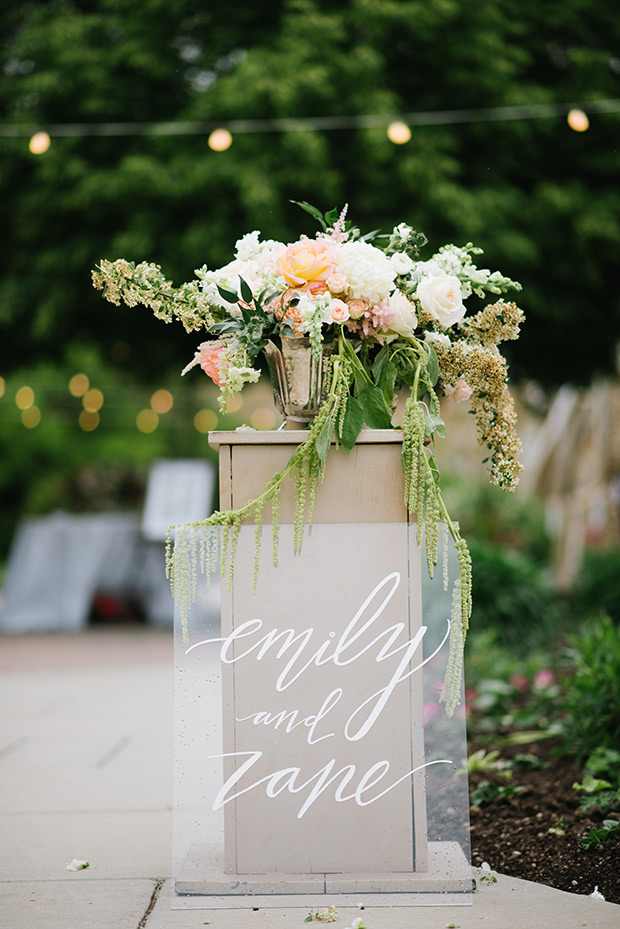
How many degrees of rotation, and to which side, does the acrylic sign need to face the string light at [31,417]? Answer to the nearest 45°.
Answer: approximately 180°

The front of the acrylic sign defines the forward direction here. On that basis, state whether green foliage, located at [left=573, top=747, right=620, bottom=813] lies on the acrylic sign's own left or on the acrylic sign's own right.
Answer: on the acrylic sign's own left

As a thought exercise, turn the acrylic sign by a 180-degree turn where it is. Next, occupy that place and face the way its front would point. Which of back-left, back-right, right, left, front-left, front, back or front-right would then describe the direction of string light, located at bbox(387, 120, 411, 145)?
front

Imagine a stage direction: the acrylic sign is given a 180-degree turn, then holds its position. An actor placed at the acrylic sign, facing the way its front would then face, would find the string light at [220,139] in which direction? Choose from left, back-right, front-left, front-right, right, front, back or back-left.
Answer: front

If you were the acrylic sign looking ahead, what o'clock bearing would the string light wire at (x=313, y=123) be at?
The string light wire is roughly at 6 o'clock from the acrylic sign.

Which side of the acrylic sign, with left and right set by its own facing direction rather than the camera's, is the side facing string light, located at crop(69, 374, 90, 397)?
back

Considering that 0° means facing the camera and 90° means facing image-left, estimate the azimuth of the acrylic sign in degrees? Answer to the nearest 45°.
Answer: approximately 0°

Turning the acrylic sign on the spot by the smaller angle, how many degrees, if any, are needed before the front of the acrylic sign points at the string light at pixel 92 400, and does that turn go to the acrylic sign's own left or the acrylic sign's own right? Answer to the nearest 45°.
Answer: approximately 180°

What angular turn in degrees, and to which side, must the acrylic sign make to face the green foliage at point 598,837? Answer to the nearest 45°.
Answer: approximately 135° to its left
